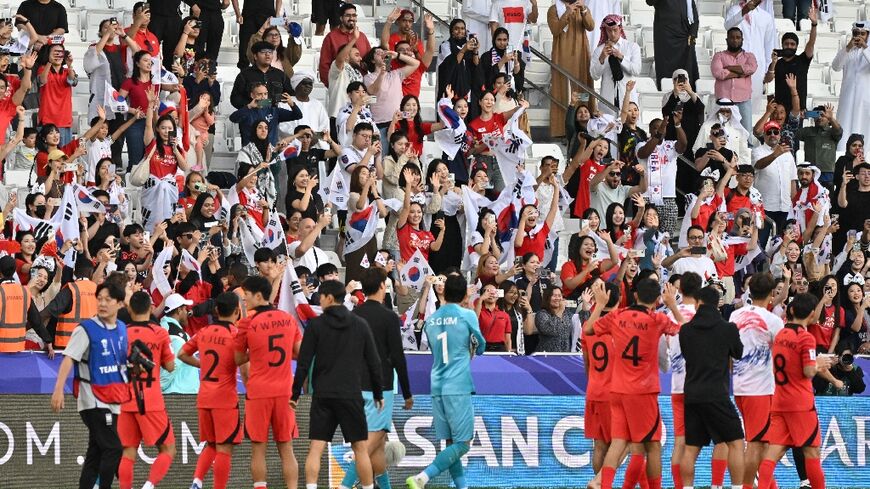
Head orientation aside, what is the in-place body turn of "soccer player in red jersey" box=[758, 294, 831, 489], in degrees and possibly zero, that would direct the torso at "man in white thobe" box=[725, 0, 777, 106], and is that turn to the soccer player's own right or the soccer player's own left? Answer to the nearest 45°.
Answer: approximately 45° to the soccer player's own left

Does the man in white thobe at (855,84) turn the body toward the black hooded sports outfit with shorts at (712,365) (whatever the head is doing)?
yes

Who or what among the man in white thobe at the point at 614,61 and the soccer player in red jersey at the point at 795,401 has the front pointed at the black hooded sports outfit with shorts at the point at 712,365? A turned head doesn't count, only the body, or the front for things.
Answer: the man in white thobe

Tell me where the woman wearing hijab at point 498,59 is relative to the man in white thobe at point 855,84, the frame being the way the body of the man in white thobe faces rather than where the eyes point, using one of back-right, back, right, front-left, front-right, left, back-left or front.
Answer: front-right

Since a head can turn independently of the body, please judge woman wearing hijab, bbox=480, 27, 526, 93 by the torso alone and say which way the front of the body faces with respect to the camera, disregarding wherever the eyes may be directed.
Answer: toward the camera

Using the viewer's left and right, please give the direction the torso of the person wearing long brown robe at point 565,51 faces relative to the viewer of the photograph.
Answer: facing the viewer

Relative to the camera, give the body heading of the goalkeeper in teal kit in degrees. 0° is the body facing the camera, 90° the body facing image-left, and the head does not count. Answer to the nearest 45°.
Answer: approximately 225°

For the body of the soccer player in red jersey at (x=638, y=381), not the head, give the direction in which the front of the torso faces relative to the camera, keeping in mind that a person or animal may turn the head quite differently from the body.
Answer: away from the camera

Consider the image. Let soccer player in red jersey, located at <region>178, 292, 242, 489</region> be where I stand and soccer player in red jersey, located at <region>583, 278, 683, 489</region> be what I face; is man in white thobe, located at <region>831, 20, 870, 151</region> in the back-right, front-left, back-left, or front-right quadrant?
front-left

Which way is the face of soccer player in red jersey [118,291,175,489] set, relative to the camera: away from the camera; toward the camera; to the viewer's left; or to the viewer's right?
away from the camera

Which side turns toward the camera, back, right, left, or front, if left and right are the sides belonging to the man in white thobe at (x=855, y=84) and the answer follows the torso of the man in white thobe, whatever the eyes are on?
front

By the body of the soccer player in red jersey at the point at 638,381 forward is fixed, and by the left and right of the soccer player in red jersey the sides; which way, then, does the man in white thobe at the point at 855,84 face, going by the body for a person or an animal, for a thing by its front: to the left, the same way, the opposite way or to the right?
the opposite way

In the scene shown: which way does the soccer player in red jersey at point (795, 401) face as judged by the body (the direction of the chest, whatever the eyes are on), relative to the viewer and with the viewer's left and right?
facing away from the viewer and to the right of the viewer

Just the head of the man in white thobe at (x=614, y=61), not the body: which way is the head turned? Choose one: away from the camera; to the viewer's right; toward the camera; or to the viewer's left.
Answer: toward the camera
